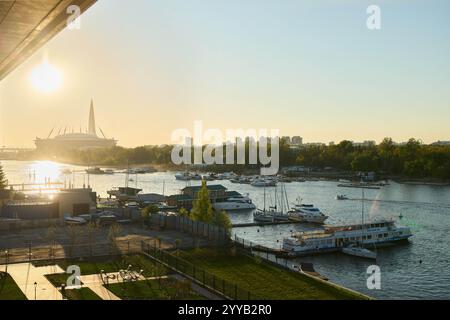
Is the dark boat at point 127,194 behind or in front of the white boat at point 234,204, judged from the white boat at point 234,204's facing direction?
in front

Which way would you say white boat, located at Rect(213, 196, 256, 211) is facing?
to the viewer's left

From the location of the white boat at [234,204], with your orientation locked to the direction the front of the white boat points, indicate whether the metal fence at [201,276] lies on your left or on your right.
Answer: on your left

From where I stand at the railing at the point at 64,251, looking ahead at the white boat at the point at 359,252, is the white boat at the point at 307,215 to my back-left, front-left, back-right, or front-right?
front-left

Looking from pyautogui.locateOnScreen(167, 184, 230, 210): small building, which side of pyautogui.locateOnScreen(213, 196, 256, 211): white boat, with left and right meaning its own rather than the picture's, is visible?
front

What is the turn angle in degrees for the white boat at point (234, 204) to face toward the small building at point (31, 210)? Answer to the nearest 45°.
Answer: approximately 45° to its left

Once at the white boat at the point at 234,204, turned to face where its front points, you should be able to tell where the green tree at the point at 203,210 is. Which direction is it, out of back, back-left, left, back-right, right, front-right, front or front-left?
left
